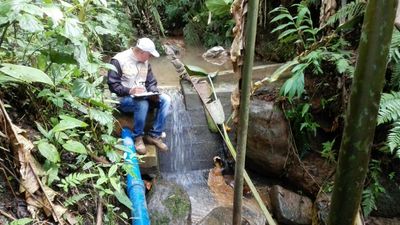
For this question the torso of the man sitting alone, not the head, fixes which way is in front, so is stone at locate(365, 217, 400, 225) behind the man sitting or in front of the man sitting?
in front

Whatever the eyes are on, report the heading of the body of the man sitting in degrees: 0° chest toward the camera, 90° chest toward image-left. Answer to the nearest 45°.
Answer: approximately 315°

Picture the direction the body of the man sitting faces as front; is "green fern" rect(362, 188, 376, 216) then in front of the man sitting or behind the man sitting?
in front

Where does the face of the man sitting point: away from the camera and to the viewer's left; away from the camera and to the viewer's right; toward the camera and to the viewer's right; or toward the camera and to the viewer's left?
toward the camera and to the viewer's right

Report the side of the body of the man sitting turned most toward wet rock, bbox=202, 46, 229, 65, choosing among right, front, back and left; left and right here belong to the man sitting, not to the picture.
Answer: left

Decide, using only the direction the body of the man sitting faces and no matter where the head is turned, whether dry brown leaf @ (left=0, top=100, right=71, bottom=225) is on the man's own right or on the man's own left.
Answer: on the man's own right

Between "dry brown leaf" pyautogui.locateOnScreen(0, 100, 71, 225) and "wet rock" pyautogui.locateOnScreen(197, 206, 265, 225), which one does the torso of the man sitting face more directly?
the wet rock
